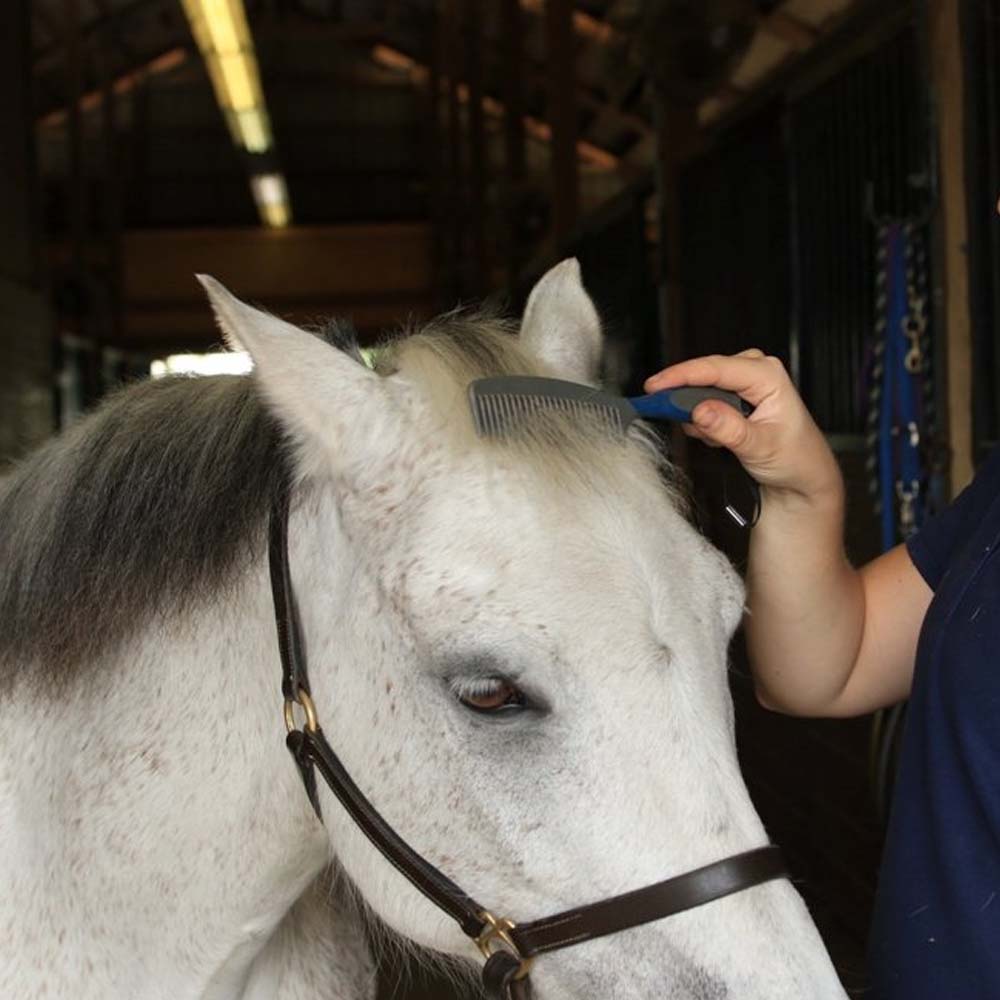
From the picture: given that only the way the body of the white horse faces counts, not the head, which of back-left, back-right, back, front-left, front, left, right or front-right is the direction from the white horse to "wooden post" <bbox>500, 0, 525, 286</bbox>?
back-left

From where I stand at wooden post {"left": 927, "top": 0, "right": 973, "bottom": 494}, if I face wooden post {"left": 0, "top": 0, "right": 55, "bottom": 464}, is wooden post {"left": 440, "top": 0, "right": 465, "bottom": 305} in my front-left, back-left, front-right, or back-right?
front-right

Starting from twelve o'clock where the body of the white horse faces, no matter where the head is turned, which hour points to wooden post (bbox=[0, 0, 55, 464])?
The wooden post is roughly at 7 o'clock from the white horse.

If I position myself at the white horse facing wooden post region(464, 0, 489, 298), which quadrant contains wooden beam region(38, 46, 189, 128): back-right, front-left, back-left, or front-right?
front-left

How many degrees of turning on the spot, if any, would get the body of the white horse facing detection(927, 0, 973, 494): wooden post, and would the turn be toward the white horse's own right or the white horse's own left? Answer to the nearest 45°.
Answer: approximately 90° to the white horse's own left

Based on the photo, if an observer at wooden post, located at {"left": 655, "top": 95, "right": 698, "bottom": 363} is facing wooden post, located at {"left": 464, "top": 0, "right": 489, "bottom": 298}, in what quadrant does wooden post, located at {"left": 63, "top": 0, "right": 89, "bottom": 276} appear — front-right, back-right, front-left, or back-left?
front-left

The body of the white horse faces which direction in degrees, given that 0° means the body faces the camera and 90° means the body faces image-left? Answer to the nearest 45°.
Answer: approximately 315°

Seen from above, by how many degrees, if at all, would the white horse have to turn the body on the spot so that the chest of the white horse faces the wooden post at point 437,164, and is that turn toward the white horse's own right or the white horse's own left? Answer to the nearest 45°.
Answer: approximately 135° to the white horse's own left
